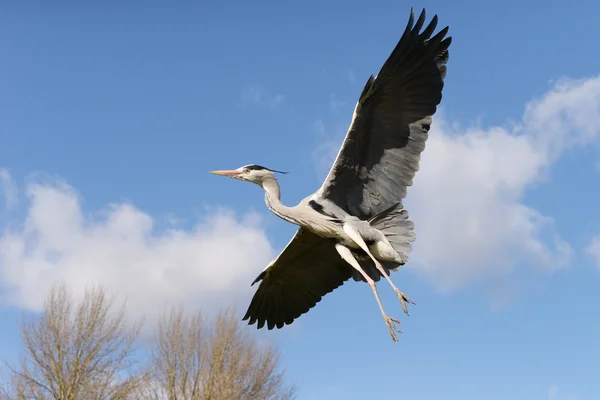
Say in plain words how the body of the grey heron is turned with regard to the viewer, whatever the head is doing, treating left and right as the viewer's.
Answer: facing to the left of the viewer
